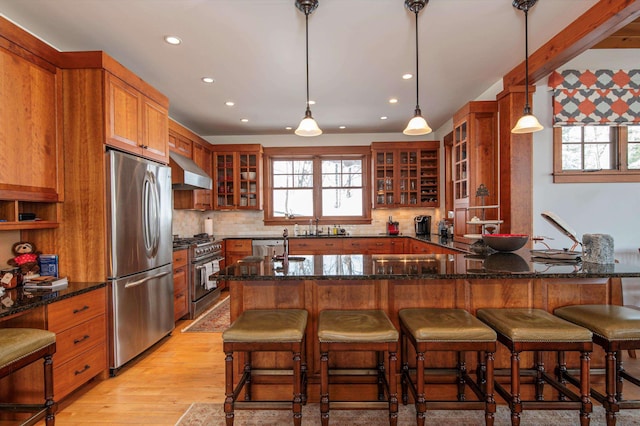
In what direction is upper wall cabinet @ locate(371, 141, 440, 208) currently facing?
toward the camera

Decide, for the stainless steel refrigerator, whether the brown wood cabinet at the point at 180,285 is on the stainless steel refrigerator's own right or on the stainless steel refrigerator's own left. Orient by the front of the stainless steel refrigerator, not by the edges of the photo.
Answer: on the stainless steel refrigerator's own left

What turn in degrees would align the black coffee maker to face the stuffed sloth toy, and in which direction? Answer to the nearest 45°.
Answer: approximately 45° to its right

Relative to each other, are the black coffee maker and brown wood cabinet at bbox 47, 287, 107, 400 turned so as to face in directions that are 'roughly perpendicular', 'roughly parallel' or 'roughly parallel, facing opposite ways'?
roughly perpendicular

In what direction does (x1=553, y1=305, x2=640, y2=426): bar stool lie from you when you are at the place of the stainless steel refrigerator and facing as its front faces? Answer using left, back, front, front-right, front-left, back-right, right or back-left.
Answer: front

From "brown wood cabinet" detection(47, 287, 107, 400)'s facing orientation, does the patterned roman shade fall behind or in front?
in front

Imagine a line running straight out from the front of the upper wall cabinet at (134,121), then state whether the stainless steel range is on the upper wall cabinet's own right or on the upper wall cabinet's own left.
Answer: on the upper wall cabinet's own left

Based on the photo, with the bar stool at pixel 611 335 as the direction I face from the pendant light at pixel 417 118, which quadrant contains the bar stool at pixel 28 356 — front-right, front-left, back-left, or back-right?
back-right

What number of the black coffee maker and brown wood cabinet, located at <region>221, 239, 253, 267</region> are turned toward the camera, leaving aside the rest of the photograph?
2

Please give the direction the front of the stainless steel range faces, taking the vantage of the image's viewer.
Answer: facing the viewer and to the right of the viewer

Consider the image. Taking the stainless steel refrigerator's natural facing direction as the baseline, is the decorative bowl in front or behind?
in front

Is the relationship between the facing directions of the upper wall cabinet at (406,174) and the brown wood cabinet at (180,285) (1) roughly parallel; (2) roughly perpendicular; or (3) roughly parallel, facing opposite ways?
roughly perpendicular

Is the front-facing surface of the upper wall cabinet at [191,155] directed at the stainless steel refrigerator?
no

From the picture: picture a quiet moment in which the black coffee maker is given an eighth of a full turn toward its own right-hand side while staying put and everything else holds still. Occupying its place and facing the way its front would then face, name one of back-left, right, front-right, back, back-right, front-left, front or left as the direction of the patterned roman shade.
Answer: left

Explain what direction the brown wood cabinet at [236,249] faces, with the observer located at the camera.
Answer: facing the viewer

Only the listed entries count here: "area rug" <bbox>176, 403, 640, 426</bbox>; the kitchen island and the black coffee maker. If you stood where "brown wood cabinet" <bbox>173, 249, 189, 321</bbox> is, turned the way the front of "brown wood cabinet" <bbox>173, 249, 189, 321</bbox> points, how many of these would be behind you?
0

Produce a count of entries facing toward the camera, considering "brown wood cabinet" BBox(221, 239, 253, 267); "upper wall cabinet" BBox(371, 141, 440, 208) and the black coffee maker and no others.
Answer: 3

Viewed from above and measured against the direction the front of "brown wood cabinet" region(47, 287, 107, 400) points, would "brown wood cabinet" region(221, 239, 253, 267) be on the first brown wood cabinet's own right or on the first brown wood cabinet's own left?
on the first brown wood cabinet's own left

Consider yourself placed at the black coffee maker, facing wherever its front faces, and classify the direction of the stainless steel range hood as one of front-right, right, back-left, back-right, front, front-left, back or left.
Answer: front-right
